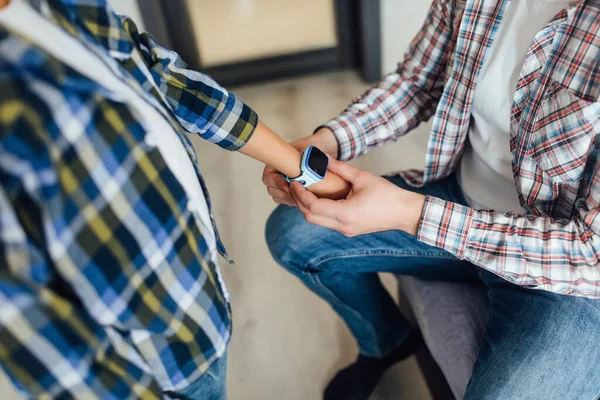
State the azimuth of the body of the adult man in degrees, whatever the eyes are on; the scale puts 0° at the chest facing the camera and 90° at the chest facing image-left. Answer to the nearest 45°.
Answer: approximately 45°
